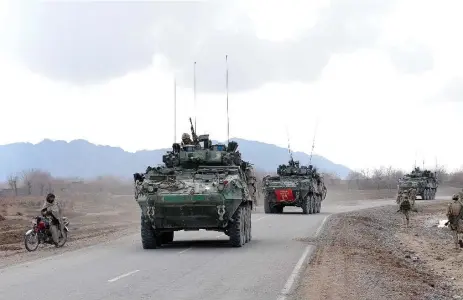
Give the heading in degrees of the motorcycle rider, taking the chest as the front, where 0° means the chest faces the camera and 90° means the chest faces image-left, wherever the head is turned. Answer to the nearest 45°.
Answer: approximately 45°

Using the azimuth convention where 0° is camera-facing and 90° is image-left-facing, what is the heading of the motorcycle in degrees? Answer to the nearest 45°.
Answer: approximately 45°

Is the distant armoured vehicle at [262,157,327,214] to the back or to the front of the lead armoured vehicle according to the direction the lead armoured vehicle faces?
to the back

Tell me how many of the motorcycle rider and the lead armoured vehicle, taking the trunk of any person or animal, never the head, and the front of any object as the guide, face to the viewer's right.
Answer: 0

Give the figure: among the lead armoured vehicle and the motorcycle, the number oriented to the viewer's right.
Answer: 0

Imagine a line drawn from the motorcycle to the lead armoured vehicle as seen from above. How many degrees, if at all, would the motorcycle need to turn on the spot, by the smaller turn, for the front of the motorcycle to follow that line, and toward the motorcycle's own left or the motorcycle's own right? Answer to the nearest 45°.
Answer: approximately 180°

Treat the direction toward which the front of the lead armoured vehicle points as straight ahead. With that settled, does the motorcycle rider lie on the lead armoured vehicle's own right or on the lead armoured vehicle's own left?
on the lead armoured vehicle's own right
